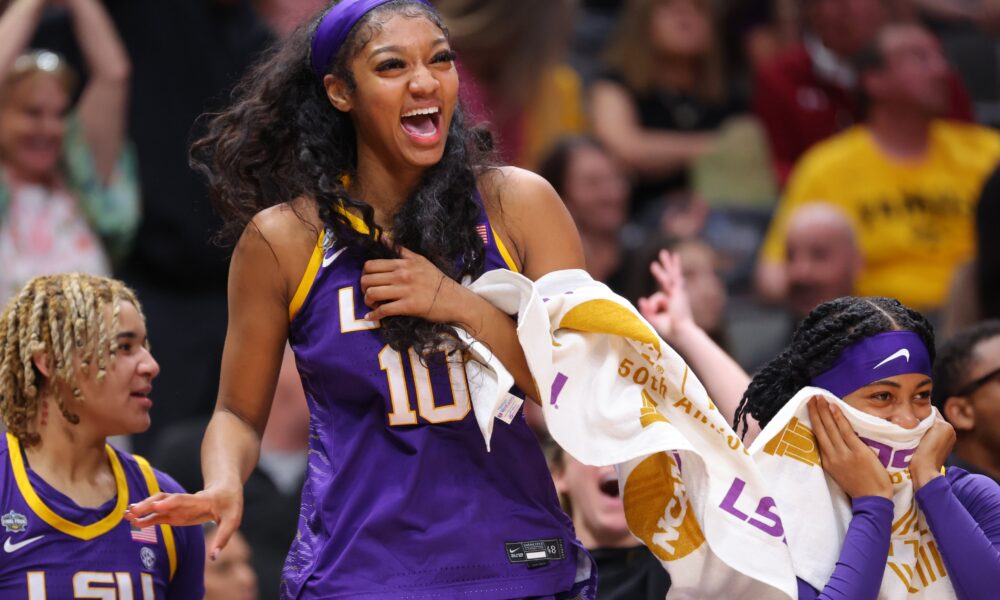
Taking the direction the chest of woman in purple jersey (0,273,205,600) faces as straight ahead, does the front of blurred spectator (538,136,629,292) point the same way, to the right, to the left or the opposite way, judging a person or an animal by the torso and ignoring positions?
the same way

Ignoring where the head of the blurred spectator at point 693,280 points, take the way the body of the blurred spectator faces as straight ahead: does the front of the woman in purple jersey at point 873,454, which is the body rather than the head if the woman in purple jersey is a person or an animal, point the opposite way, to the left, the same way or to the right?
the same way

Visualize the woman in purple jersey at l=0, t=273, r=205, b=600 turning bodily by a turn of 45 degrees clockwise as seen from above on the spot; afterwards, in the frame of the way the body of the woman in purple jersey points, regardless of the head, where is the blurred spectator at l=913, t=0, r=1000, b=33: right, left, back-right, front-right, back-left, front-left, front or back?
back-left

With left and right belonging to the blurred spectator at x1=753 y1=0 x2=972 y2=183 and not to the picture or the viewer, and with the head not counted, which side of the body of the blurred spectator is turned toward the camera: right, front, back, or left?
front

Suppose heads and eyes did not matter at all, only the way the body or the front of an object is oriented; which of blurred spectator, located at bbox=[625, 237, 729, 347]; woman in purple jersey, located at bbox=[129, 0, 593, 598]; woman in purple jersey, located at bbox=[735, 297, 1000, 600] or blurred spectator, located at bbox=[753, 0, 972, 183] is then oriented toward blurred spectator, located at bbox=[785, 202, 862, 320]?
blurred spectator, located at bbox=[753, 0, 972, 183]

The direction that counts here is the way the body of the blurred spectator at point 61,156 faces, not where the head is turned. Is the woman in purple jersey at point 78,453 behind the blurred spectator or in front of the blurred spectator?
in front

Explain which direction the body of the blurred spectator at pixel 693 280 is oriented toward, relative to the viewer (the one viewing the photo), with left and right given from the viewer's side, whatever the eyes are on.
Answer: facing the viewer and to the right of the viewer

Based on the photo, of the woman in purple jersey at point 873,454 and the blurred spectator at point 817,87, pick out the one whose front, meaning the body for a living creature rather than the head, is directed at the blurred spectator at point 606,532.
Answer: the blurred spectator at point 817,87

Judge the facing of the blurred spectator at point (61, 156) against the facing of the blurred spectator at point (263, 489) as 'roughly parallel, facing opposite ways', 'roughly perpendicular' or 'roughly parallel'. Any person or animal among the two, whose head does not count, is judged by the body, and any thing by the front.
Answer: roughly parallel

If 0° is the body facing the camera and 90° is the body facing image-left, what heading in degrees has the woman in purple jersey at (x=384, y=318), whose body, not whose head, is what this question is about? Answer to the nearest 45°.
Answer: approximately 315°

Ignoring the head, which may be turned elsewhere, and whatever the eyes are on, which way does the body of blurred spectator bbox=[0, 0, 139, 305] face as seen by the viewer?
toward the camera

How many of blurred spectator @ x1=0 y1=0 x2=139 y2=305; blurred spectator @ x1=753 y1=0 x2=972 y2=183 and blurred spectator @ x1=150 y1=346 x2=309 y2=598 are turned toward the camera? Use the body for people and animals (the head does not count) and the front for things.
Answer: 3
